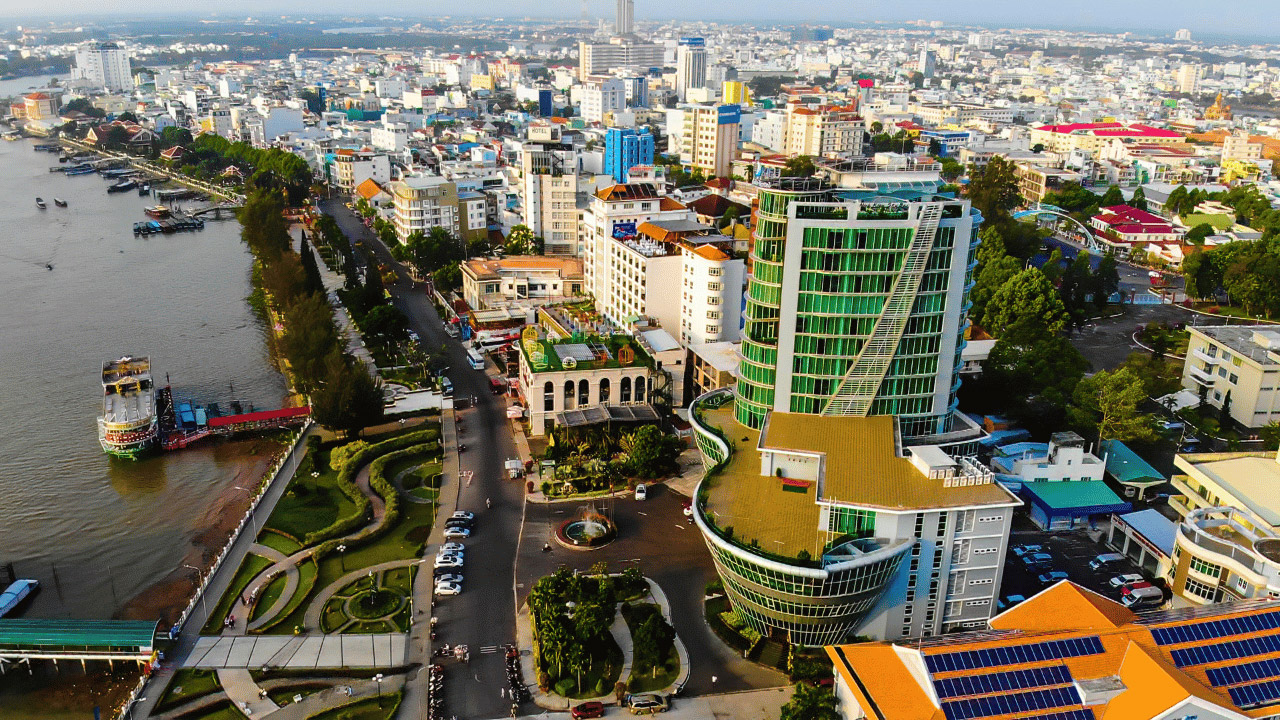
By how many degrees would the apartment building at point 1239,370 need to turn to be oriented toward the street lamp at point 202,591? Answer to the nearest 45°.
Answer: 0° — it already faces it

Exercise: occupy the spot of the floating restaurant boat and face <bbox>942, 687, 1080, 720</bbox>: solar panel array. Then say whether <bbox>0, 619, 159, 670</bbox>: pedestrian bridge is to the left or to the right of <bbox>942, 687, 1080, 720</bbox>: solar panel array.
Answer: right

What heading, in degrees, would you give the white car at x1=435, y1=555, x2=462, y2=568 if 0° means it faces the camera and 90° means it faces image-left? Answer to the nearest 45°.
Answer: approximately 90°

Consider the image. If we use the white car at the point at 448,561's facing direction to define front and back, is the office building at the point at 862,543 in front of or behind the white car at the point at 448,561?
behind
